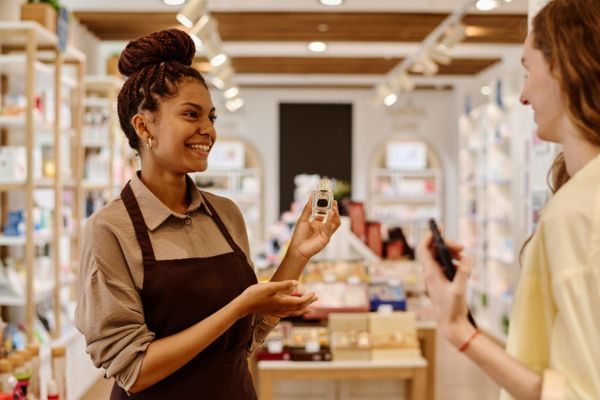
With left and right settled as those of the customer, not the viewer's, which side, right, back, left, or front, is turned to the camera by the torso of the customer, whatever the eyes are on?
left

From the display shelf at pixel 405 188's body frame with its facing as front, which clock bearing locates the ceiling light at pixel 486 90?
The ceiling light is roughly at 11 o'clock from the display shelf.

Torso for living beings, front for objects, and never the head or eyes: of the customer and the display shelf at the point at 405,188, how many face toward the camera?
1

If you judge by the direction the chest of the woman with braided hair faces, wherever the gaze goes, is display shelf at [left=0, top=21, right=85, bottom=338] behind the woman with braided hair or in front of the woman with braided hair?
behind

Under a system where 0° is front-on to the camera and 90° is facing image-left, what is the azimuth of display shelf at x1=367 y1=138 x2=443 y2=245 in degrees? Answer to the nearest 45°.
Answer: approximately 0°

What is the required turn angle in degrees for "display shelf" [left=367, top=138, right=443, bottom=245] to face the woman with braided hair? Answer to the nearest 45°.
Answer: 0° — it already faces them

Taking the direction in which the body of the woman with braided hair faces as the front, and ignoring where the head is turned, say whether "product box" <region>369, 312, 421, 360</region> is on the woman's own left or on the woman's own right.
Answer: on the woman's own left

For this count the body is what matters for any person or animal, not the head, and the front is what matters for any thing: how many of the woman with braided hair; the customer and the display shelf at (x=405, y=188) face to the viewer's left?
1

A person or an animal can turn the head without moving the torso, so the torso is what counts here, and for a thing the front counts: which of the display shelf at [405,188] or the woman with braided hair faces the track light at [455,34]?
the display shelf

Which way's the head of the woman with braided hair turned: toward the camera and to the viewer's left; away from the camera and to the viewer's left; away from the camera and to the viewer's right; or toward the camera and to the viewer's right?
toward the camera and to the viewer's right

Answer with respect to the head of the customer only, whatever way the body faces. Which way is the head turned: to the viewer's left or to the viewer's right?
to the viewer's left

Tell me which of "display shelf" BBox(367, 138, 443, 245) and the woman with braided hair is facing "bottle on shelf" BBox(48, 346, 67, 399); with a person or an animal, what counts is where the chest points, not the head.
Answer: the display shelf
